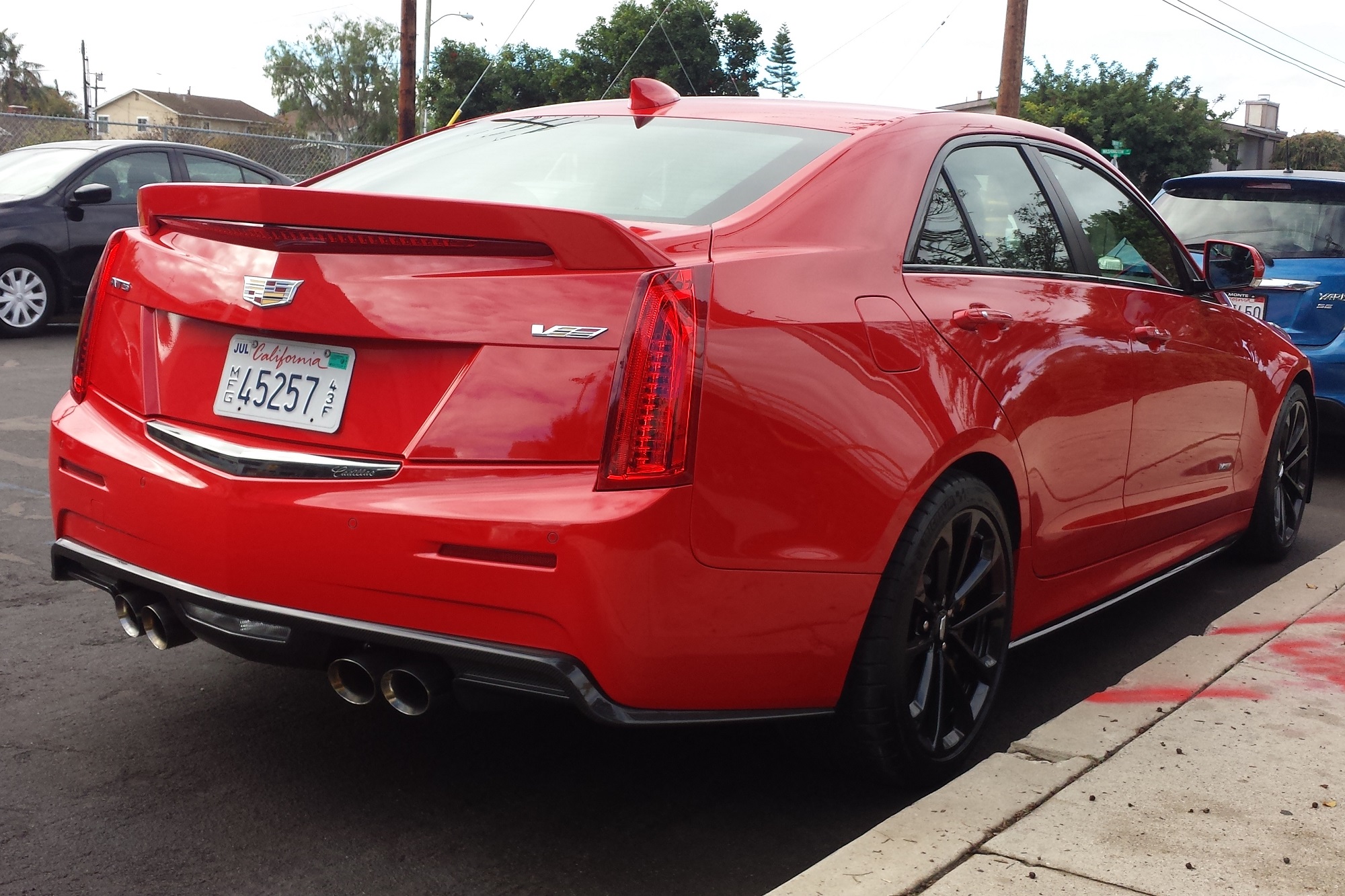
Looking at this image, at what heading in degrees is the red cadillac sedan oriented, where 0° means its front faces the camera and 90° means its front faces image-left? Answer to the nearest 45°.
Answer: approximately 225°

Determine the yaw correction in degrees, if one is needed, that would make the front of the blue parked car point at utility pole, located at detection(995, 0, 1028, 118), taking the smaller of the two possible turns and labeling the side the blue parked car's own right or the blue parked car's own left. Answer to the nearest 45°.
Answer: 0° — it already faces it

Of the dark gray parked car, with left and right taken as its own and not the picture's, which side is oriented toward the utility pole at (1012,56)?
back

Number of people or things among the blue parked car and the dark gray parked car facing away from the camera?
1

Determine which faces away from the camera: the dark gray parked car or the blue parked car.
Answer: the blue parked car

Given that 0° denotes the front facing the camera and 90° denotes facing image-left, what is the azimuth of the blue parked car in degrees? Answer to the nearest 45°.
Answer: approximately 180°

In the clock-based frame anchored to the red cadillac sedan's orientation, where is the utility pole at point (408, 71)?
The utility pole is roughly at 10 o'clock from the red cadillac sedan.

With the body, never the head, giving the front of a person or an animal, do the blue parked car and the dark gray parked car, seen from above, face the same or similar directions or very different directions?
very different directions

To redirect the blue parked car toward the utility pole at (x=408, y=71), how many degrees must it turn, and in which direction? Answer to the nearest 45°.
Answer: approximately 45° to its left

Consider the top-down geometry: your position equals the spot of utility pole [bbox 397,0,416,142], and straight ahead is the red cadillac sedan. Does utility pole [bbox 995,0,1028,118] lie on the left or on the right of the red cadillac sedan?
left
